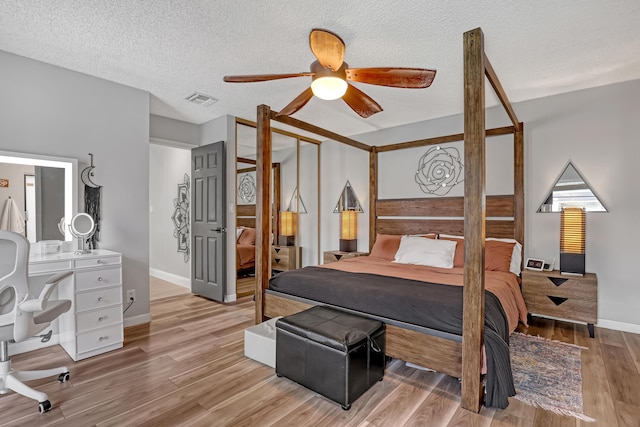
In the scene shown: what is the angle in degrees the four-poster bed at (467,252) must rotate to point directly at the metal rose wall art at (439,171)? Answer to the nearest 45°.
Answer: approximately 135° to its right

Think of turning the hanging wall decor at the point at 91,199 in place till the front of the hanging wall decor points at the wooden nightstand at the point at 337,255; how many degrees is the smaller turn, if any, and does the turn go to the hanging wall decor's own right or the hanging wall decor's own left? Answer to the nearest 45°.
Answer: approximately 90° to the hanging wall decor's own left

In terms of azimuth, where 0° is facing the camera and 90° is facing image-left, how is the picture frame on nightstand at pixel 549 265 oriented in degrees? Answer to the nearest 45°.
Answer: approximately 0°

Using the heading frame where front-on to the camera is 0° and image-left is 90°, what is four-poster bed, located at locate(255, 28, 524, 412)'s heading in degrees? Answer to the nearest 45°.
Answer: approximately 45°

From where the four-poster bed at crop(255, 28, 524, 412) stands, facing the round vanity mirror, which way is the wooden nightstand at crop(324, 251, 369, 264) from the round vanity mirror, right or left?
right

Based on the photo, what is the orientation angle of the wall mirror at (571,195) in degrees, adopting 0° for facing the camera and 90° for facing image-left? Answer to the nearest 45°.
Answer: approximately 0°
